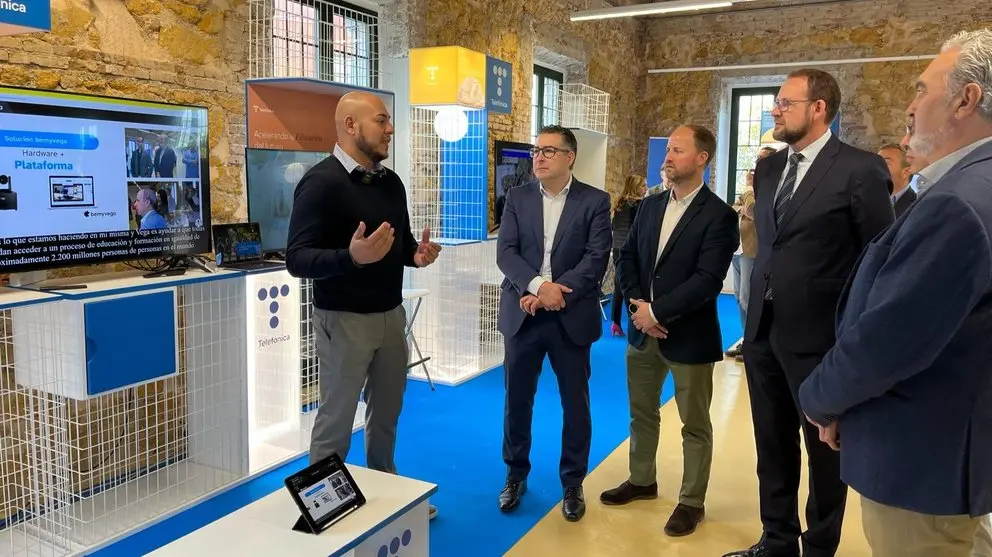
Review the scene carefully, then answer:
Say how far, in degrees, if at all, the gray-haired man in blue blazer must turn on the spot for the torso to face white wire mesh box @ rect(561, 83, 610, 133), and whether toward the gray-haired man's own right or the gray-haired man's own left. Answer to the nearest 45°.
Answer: approximately 45° to the gray-haired man's own right

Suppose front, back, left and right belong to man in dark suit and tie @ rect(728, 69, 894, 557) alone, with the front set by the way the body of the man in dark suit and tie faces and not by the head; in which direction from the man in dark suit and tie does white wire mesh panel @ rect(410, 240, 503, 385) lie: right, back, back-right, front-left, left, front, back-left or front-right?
right

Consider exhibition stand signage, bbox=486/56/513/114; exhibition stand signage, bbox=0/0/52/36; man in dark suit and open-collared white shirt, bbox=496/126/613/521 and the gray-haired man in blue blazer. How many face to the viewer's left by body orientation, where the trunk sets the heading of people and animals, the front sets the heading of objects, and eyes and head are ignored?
1

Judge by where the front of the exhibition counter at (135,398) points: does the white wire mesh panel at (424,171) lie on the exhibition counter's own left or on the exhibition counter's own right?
on the exhibition counter's own left

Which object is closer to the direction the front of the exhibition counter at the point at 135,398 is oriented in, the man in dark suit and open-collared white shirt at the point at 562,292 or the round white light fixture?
the man in dark suit and open-collared white shirt

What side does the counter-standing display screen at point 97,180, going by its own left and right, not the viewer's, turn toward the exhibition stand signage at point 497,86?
left

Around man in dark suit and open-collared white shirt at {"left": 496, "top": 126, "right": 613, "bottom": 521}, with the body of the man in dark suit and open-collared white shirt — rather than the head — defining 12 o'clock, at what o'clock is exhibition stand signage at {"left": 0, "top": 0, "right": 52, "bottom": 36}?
The exhibition stand signage is roughly at 2 o'clock from the man in dark suit and open-collared white shirt.

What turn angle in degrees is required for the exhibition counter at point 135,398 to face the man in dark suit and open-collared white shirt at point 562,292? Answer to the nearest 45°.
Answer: approximately 45° to its left

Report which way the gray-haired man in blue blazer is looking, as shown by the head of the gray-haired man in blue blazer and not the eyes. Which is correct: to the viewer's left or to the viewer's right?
to the viewer's left

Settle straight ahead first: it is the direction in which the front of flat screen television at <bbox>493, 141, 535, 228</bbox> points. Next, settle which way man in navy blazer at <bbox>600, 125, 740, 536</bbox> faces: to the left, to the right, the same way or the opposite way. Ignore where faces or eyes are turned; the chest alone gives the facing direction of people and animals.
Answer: to the right

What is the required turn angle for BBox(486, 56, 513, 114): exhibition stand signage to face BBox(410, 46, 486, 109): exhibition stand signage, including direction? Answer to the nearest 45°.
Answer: approximately 90° to its right

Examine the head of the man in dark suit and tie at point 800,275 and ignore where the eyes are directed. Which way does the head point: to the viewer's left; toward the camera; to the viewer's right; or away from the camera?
to the viewer's left

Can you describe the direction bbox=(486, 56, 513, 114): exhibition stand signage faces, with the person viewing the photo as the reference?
facing the viewer and to the right of the viewer

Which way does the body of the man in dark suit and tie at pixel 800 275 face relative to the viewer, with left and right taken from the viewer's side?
facing the viewer and to the left of the viewer
